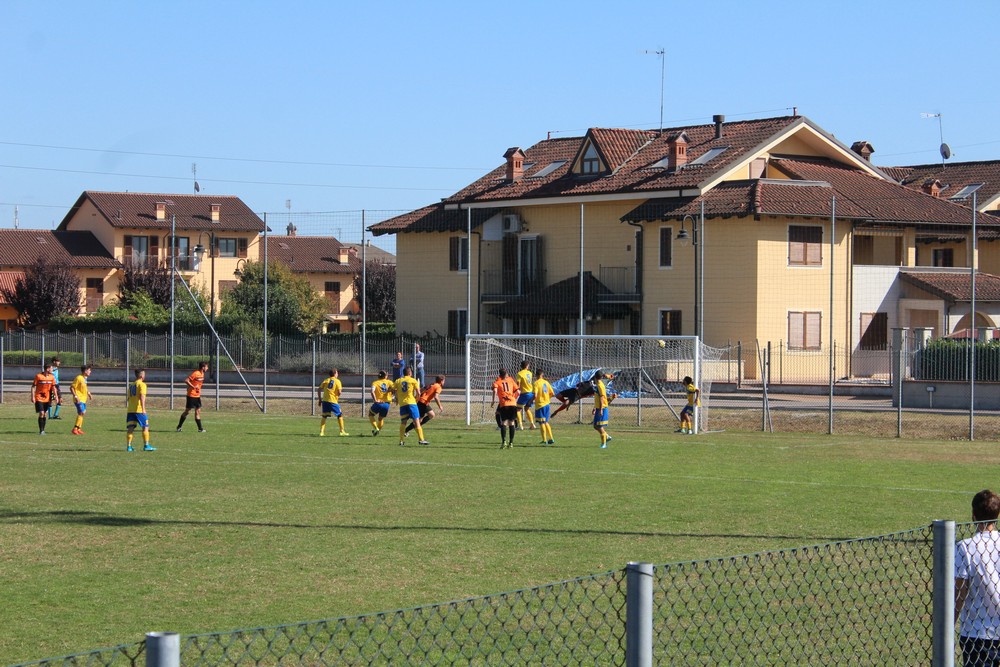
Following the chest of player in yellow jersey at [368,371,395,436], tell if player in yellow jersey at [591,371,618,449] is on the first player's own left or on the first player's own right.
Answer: on the first player's own right

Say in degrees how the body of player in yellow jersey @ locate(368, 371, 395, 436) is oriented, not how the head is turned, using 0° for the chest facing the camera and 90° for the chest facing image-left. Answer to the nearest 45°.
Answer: approximately 225°

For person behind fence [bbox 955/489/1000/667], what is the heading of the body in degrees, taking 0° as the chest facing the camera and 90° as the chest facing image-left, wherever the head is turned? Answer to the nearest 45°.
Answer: approximately 180°

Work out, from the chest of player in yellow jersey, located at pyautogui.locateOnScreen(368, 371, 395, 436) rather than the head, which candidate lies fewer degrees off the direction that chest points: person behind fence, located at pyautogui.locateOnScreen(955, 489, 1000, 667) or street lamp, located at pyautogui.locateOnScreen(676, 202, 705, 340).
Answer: the street lamp

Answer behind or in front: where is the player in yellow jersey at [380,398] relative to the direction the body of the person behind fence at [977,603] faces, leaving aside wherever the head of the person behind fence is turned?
in front

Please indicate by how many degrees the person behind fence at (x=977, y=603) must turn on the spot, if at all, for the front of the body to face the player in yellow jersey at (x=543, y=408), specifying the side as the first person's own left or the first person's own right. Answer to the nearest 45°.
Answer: approximately 45° to the first person's own left

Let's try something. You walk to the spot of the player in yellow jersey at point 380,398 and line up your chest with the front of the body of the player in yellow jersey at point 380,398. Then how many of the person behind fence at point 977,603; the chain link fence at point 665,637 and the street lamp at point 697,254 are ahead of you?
1

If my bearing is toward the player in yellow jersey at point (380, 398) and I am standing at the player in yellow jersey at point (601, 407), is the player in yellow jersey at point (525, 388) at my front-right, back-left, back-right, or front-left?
front-right

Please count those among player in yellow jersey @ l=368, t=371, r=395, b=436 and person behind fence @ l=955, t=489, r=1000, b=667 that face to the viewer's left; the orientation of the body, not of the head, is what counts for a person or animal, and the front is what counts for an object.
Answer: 0

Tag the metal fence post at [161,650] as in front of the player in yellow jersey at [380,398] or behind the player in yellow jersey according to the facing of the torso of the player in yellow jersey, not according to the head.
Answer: behind

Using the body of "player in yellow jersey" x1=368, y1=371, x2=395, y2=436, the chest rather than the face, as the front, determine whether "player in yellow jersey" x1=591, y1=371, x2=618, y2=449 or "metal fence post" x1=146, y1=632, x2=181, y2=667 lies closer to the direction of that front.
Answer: the player in yellow jersey

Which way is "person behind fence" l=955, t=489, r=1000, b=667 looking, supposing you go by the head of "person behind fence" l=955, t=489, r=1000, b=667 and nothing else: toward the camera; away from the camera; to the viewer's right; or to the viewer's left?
away from the camera

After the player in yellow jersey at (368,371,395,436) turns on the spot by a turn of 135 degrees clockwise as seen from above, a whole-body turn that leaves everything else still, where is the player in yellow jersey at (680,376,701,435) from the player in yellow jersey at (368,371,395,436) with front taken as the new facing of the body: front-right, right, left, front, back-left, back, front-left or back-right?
left
